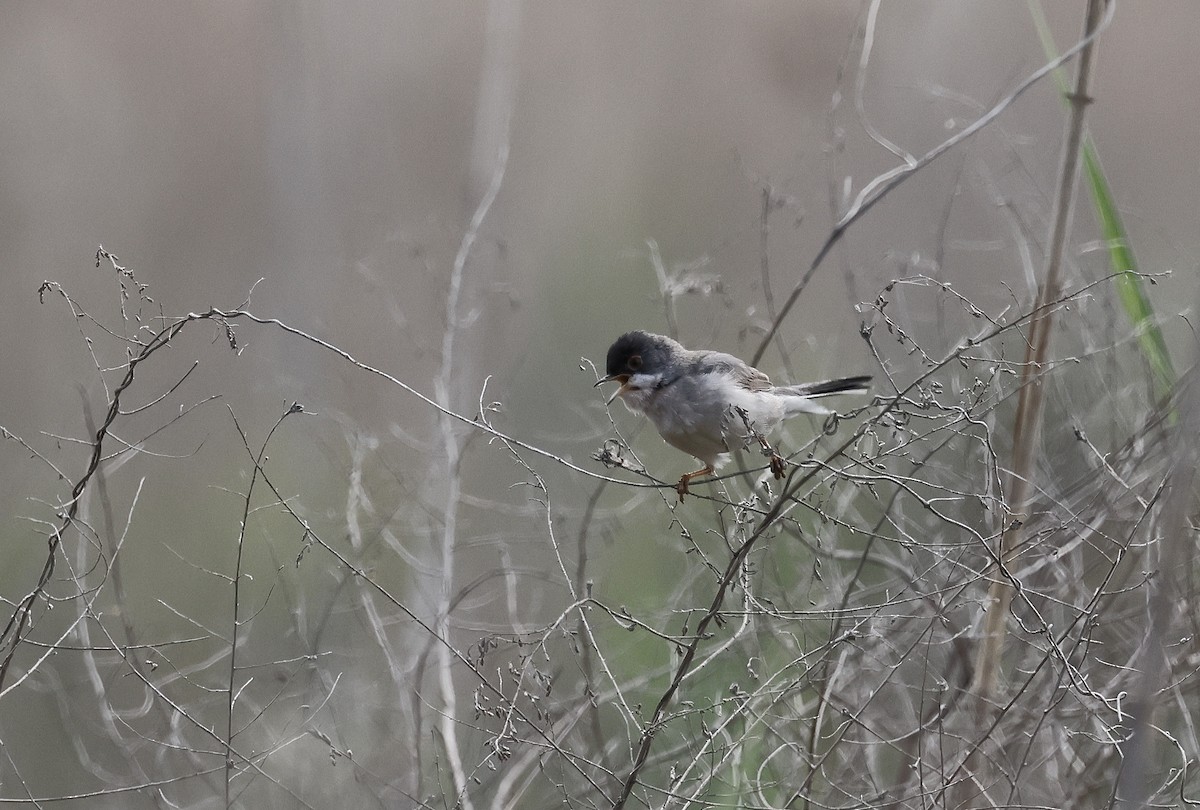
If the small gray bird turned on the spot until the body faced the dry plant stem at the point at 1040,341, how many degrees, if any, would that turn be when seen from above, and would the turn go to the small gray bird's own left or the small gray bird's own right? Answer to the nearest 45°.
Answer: approximately 135° to the small gray bird's own left

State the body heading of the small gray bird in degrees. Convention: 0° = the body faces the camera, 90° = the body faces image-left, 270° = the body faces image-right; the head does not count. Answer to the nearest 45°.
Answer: approximately 90°
